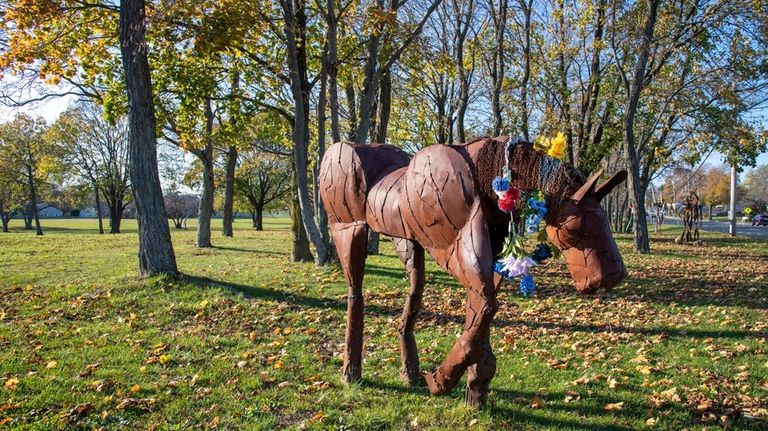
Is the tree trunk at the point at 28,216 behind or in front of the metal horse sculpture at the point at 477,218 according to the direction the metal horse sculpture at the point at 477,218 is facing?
behind

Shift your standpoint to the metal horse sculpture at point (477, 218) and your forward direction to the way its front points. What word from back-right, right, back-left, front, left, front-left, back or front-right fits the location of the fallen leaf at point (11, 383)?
back-right

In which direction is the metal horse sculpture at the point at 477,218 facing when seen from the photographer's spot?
facing the viewer and to the right of the viewer

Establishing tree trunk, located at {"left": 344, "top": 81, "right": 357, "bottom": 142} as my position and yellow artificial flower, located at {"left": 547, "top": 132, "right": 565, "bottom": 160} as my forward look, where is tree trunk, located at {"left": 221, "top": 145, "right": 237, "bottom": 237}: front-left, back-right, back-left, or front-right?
back-right

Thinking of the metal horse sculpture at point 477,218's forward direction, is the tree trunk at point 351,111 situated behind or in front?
behind

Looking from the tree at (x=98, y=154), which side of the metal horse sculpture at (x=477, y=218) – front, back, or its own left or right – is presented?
back

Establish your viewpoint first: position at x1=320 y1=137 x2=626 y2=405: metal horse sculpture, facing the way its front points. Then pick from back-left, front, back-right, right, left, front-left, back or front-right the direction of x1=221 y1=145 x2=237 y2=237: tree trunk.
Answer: back

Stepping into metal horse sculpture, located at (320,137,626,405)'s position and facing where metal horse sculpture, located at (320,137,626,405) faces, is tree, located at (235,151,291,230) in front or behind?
behind

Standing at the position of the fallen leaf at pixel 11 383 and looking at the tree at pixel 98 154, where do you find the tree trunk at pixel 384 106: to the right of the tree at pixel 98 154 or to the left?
right
